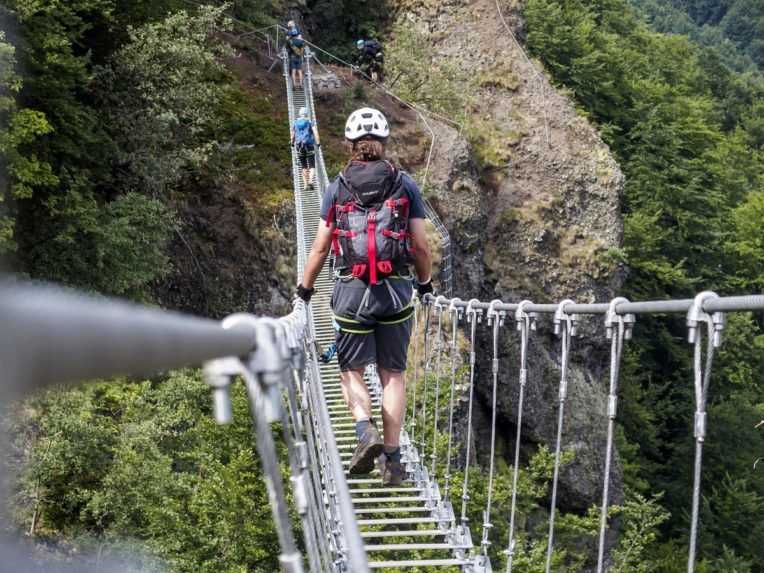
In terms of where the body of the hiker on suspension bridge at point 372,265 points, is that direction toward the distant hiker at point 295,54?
yes

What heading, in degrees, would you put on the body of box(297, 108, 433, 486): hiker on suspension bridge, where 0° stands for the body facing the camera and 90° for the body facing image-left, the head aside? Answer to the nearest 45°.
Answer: approximately 180°

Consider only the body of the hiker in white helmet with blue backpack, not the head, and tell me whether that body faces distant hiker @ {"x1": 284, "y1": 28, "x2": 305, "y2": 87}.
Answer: yes

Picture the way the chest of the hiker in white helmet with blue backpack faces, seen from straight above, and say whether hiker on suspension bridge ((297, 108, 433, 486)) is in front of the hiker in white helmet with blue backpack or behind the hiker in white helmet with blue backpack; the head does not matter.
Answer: behind

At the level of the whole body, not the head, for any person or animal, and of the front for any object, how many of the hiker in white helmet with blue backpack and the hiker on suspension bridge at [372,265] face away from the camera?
2

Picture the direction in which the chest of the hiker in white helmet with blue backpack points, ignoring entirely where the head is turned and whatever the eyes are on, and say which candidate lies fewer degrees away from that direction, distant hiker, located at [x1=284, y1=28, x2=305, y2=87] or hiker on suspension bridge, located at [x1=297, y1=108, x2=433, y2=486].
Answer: the distant hiker

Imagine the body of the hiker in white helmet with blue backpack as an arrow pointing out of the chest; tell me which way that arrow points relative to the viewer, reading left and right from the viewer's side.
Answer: facing away from the viewer
